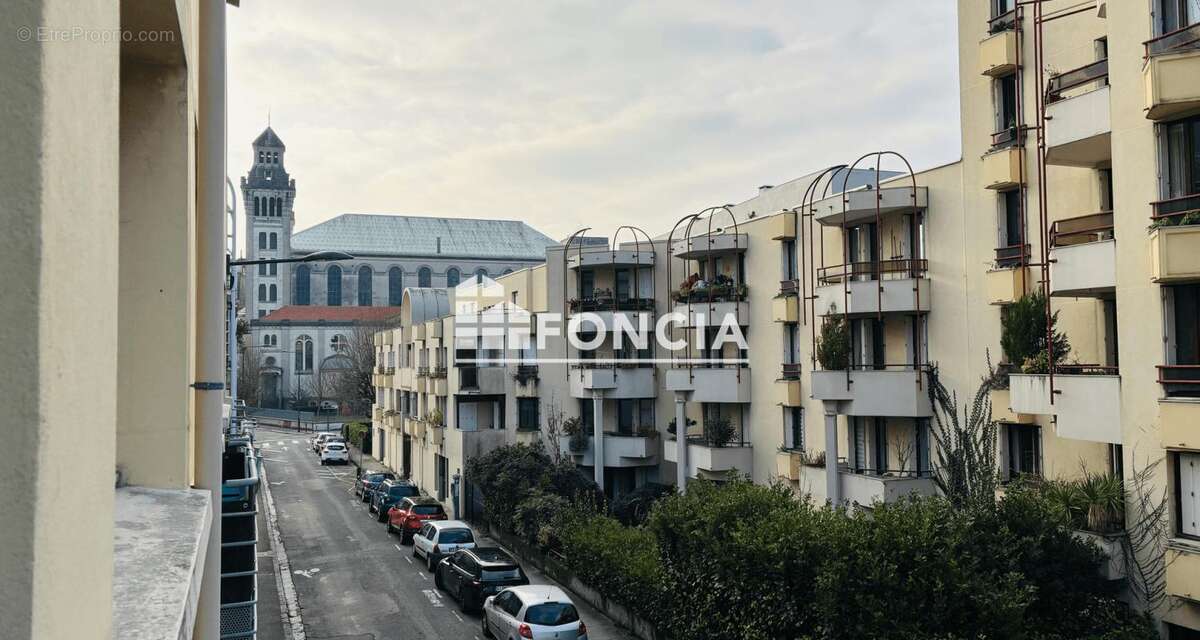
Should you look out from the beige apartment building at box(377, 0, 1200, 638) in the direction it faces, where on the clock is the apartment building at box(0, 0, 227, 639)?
The apartment building is roughly at 11 o'clock from the beige apartment building.

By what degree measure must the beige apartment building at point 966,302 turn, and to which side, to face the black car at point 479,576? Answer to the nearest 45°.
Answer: approximately 45° to its right

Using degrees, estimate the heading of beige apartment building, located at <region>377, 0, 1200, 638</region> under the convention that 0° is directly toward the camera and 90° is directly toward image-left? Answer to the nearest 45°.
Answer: approximately 45°

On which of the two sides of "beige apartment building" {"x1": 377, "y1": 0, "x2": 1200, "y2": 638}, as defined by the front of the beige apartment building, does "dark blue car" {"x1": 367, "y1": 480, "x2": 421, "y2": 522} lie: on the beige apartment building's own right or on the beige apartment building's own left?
on the beige apartment building's own right

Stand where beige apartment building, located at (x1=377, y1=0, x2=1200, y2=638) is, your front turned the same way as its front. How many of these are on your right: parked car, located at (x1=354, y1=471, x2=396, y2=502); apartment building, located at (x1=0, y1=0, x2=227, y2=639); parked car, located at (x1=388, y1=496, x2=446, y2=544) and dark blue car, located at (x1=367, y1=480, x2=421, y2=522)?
3
